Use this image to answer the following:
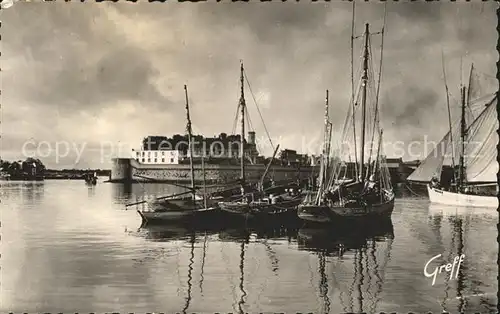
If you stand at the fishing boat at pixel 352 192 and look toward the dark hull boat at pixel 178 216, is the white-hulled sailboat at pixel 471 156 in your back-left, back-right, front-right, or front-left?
back-right

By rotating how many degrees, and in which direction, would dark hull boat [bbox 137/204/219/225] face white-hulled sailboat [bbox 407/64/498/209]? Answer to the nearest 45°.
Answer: approximately 180°

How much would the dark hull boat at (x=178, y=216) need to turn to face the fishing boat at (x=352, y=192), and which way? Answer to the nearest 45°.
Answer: approximately 180°

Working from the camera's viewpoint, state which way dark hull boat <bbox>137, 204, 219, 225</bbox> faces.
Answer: facing to the left of the viewer

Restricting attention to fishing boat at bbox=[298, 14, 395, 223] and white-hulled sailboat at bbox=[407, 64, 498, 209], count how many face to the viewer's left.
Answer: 1
